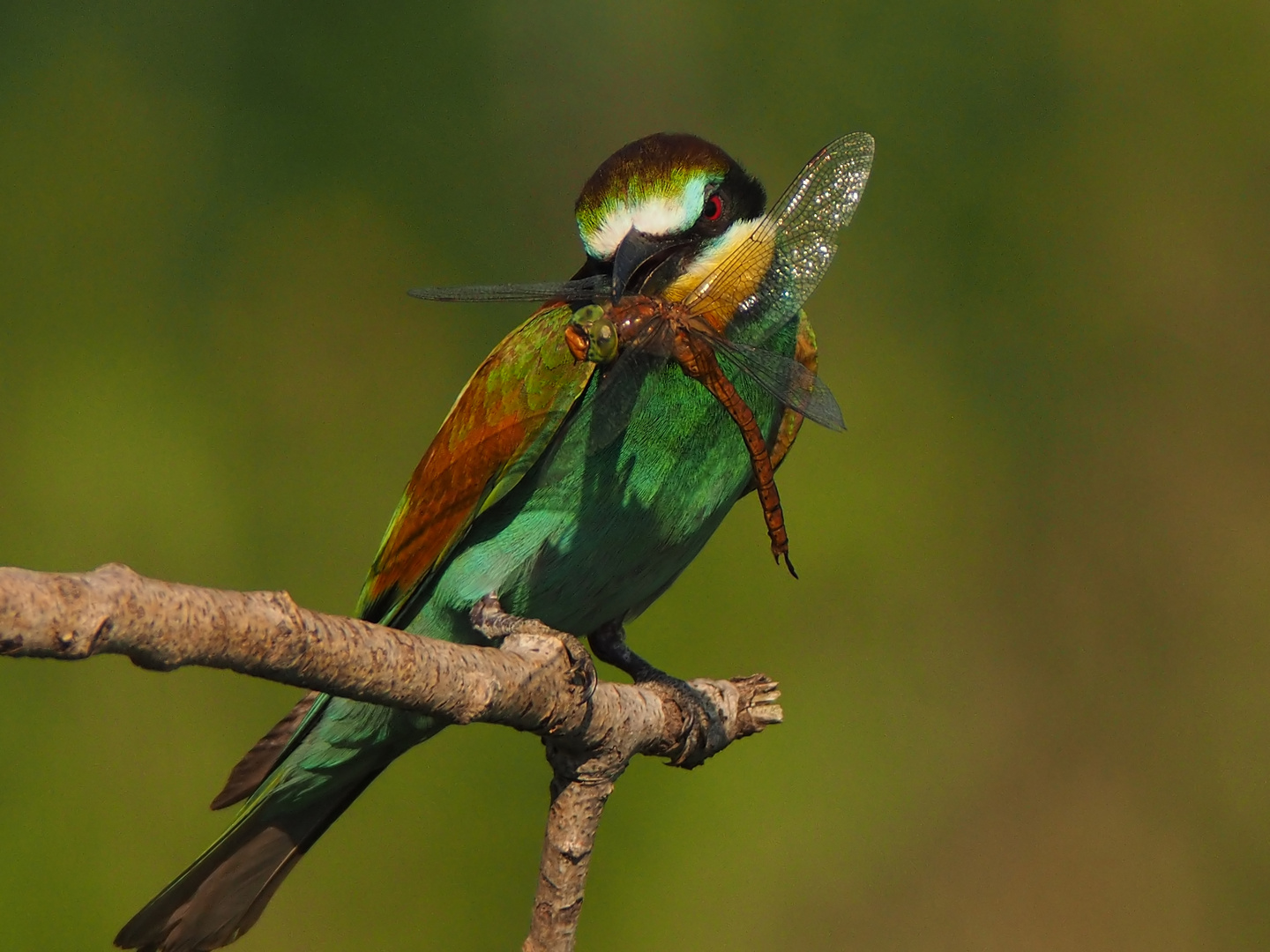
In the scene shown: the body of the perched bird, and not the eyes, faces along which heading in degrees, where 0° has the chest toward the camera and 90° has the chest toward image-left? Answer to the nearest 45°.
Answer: approximately 315°
